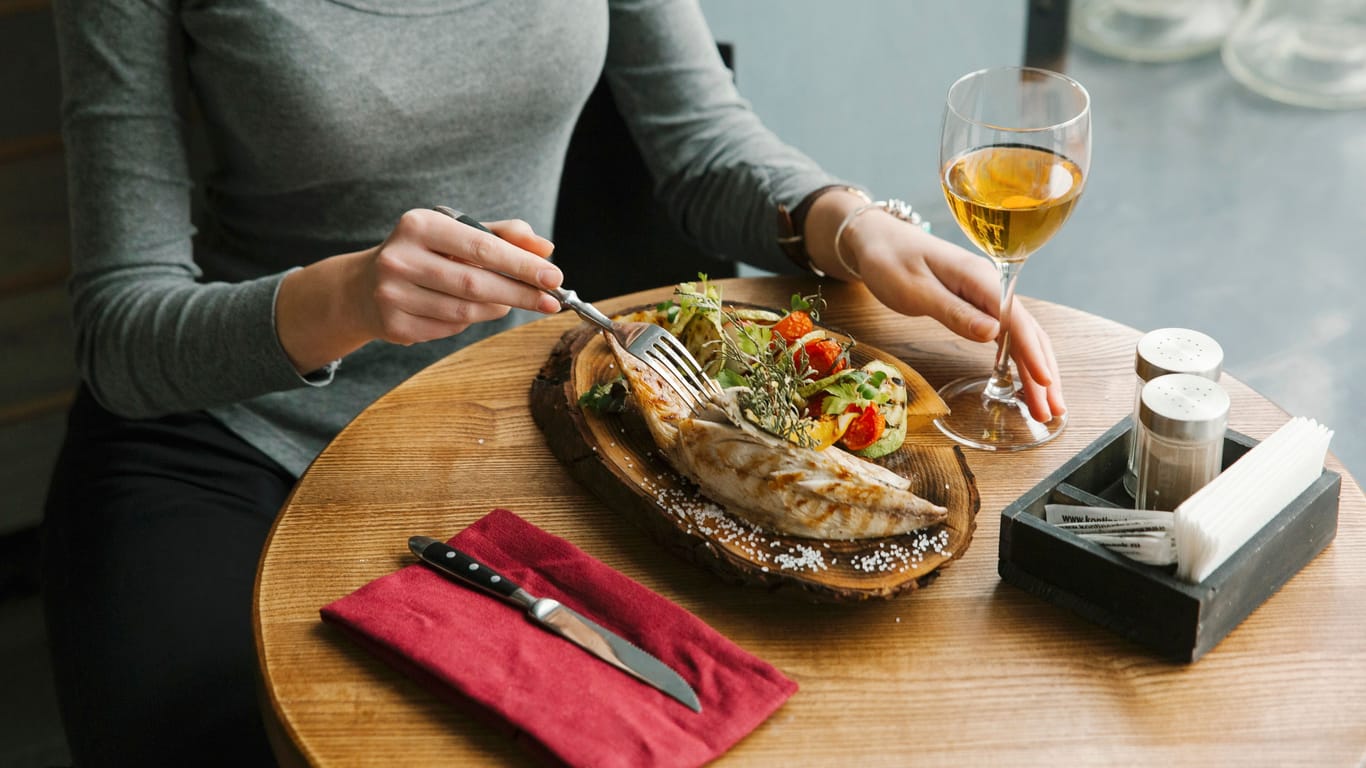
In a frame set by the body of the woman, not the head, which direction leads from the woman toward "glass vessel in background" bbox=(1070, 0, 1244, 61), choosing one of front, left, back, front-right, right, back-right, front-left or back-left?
left

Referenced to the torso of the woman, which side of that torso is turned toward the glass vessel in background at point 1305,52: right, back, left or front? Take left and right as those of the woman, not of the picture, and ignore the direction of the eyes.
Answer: left

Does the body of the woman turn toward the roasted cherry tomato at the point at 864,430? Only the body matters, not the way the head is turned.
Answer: yes

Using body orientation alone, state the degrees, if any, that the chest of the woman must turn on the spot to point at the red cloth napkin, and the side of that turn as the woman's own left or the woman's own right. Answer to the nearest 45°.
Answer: approximately 45° to the woman's own right

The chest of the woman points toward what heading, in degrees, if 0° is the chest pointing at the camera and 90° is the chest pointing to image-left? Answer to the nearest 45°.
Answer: approximately 315°

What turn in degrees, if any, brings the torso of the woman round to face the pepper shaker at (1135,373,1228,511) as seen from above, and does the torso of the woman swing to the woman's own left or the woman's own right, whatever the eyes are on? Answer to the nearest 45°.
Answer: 0° — they already face it

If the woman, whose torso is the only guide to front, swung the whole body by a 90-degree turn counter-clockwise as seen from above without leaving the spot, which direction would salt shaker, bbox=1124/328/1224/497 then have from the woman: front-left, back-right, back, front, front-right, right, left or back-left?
right

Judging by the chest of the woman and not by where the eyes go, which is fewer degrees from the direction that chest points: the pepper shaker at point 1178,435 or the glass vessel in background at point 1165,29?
the pepper shaker

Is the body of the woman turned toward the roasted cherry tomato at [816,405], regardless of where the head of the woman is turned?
yes

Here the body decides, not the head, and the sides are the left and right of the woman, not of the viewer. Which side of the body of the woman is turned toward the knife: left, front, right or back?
front

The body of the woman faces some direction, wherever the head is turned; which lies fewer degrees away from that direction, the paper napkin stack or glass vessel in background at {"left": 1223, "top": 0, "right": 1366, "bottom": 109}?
the paper napkin stack
